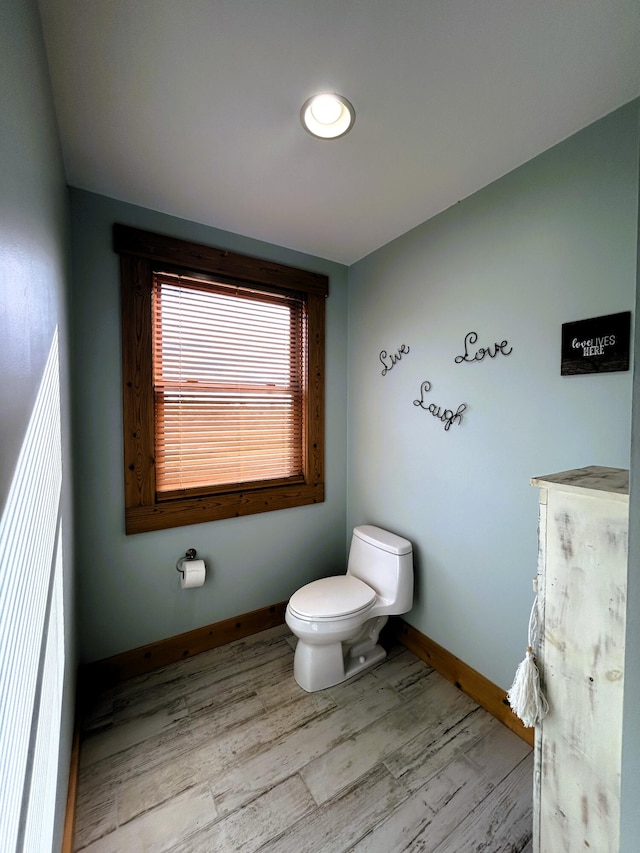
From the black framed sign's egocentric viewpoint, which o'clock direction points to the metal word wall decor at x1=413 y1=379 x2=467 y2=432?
The metal word wall decor is roughly at 2 o'clock from the black framed sign.

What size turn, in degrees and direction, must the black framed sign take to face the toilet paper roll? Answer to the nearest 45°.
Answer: approximately 45° to its right

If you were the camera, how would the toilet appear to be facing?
facing the viewer and to the left of the viewer

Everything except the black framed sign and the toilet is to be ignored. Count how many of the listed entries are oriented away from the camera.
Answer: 0

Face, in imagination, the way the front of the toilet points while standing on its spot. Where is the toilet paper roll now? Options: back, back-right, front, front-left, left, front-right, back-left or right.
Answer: front-right

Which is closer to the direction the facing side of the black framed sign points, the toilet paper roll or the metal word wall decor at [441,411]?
the toilet paper roll

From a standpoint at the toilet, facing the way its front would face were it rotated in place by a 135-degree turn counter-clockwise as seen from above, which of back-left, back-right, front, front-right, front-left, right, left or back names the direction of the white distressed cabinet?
front-right

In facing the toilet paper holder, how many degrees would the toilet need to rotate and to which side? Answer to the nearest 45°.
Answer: approximately 45° to its right

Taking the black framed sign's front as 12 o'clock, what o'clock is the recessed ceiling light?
The recessed ceiling light is roughly at 12 o'clock from the black framed sign.

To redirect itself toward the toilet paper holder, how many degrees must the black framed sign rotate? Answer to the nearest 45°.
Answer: approximately 45° to its right

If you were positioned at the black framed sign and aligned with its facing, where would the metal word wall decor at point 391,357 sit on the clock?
The metal word wall decor is roughly at 2 o'clock from the black framed sign.
